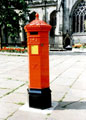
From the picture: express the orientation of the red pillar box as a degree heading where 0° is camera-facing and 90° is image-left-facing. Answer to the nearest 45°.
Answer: approximately 45°

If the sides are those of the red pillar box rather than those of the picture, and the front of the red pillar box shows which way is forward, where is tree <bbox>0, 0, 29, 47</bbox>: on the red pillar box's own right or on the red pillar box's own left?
on the red pillar box's own right

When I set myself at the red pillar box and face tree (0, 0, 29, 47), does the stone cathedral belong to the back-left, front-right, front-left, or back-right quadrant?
front-right

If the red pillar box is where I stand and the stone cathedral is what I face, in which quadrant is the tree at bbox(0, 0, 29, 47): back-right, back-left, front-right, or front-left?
front-left

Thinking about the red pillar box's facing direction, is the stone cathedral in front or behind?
behind

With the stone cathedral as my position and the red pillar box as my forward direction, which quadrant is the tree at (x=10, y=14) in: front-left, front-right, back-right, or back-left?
front-right
